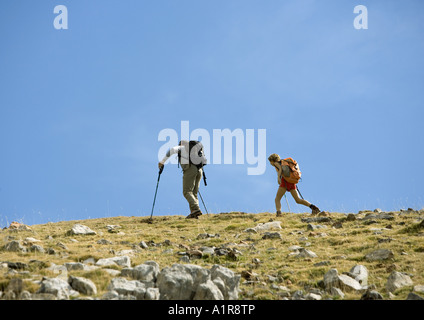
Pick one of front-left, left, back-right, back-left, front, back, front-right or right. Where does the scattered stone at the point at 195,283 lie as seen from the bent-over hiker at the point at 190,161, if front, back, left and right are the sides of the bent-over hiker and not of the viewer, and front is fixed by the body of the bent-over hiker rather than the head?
back-left

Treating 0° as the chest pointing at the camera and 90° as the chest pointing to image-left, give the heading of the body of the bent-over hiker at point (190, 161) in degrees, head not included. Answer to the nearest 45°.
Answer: approximately 135°

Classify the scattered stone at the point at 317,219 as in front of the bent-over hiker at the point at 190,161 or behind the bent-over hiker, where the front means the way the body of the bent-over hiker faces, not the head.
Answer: behind

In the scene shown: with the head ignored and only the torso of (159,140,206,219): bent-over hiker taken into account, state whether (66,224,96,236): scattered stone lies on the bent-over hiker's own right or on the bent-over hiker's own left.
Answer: on the bent-over hiker's own left
